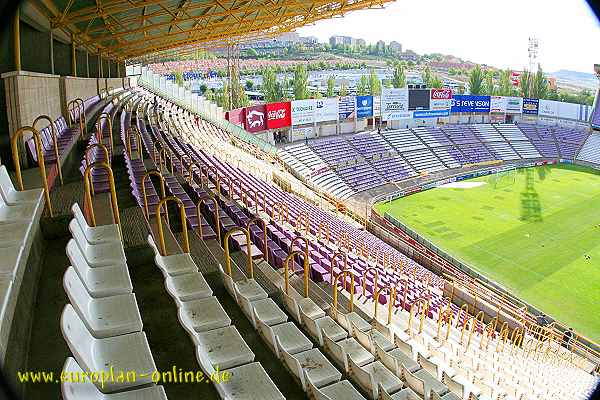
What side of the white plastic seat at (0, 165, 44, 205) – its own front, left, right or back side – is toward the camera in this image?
right

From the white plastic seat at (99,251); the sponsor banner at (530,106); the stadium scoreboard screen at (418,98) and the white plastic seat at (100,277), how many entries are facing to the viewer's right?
2

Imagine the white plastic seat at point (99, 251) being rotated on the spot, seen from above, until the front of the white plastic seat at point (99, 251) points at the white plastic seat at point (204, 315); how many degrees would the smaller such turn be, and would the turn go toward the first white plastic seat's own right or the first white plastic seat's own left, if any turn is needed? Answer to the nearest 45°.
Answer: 0° — it already faces it

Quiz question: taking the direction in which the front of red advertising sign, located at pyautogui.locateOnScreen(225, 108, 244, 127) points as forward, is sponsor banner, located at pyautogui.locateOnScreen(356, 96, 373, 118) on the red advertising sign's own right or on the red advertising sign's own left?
on the red advertising sign's own left

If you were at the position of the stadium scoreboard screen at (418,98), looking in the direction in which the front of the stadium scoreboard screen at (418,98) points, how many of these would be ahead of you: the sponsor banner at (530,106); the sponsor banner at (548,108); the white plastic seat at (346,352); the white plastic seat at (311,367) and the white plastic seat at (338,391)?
3

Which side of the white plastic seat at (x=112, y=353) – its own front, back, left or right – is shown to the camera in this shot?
right

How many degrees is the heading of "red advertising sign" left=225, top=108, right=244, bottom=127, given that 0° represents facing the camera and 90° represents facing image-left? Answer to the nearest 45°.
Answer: approximately 0°

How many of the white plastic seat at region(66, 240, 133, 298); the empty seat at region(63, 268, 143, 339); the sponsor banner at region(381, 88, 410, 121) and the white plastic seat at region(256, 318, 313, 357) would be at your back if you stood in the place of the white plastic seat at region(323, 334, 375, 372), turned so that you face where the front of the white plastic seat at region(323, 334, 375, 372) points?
3

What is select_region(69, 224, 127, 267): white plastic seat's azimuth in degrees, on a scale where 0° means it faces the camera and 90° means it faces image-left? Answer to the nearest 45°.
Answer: approximately 270°

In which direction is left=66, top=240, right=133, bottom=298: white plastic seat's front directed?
to the viewer's right
